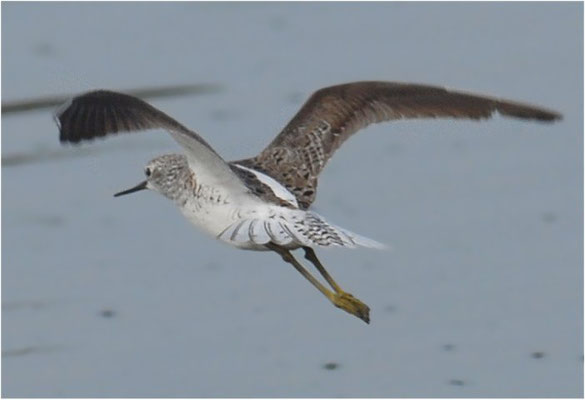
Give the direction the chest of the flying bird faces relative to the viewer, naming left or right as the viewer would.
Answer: facing away from the viewer and to the left of the viewer

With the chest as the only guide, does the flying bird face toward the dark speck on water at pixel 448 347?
no

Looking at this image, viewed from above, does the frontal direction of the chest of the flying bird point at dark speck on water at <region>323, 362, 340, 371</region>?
no
